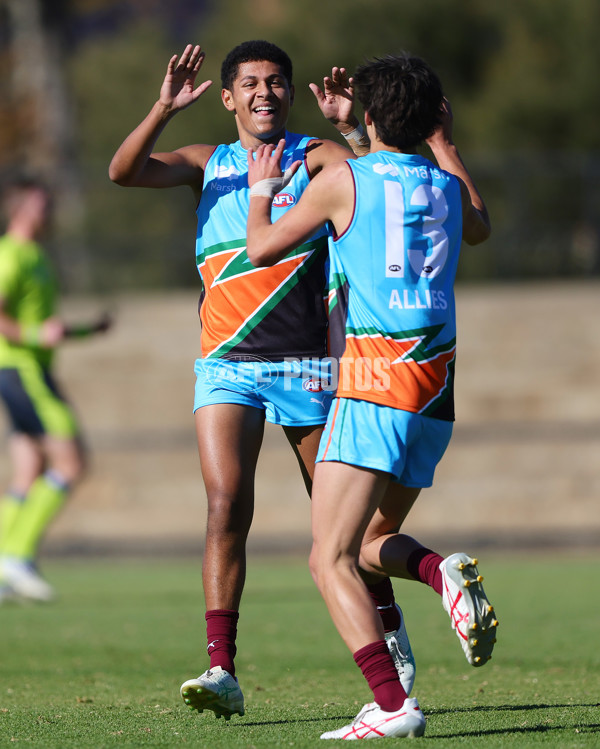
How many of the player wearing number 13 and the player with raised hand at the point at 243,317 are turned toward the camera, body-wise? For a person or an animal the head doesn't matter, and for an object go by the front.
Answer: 1

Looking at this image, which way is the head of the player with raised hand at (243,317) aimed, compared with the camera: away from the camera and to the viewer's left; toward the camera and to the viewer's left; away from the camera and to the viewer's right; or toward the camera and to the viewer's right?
toward the camera and to the viewer's right

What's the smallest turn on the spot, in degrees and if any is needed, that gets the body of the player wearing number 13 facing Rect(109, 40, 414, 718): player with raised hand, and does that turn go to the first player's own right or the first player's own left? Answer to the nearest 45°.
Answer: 0° — they already face them

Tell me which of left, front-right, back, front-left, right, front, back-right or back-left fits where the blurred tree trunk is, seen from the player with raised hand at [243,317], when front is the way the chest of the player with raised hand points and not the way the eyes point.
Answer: back

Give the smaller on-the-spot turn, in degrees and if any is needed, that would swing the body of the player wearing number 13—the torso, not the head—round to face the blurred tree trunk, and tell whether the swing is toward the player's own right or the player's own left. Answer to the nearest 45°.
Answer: approximately 45° to the player's own right

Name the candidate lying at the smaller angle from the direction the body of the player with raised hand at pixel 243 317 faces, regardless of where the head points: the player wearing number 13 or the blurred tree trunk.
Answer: the player wearing number 13

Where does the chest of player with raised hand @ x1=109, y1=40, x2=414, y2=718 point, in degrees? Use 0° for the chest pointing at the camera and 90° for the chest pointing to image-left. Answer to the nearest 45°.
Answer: approximately 0°

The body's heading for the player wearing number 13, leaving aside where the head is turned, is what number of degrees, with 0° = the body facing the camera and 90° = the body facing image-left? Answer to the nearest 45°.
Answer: approximately 135°
